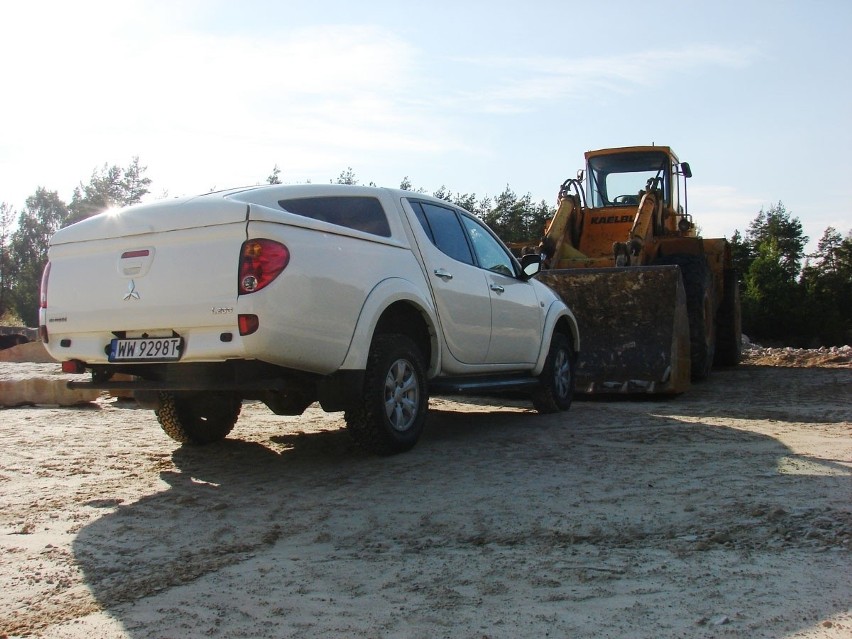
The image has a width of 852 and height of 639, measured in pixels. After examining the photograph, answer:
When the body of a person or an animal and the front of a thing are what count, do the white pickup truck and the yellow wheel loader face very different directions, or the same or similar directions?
very different directions

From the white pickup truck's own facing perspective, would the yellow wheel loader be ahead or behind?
ahead

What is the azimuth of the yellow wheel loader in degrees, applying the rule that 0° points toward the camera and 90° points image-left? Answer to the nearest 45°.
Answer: approximately 0°

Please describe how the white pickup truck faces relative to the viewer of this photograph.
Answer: facing away from the viewer and to the right of the viewer

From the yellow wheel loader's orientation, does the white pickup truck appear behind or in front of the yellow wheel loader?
in front

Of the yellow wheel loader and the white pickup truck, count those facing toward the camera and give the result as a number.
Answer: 1
